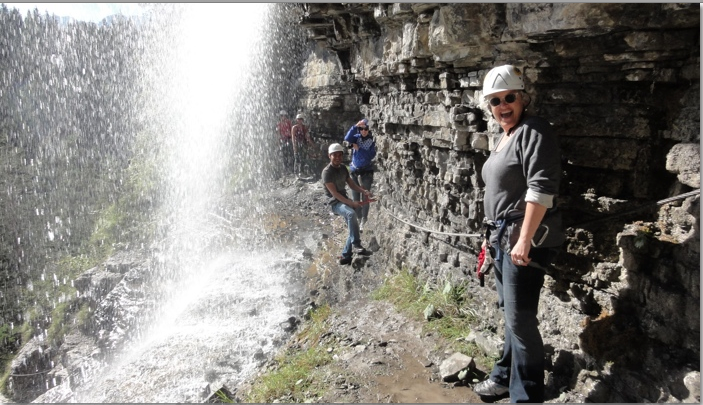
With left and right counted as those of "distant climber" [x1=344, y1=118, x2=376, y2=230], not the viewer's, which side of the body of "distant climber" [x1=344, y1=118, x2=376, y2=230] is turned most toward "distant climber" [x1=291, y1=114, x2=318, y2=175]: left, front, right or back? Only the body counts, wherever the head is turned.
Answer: back

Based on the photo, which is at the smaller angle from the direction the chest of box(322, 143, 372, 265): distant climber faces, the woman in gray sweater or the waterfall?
the woman in gray sweater

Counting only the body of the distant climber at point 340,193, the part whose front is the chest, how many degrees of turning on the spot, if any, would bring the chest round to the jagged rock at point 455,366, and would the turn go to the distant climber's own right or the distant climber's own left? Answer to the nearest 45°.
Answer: approximately 45° to the distant climber's own right

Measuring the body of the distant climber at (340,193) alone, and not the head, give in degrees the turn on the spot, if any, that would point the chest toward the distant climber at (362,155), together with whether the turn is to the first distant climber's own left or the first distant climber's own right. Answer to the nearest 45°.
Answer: approximately 135° to the first distant climber's own left

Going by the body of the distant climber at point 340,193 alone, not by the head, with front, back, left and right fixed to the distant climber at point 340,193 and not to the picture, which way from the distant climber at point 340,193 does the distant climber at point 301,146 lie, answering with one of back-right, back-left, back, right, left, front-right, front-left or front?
back-left

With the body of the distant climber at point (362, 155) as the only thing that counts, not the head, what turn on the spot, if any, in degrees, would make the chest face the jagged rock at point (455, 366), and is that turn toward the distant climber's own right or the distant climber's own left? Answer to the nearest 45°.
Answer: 0° — they already face it

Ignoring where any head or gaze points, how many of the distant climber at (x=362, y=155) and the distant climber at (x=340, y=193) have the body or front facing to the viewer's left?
0

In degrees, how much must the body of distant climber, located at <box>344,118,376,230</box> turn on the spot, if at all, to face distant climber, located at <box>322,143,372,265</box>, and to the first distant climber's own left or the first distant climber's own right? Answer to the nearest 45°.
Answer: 0° — they already face them

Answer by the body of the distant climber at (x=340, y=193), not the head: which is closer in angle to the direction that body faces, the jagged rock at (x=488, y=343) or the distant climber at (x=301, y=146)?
the jagged rock

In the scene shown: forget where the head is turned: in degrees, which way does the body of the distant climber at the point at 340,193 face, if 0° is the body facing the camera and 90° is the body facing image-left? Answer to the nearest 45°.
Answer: approximately 315°

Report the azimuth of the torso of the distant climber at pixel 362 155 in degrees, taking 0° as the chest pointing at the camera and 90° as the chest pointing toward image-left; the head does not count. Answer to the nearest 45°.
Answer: approximately 0°

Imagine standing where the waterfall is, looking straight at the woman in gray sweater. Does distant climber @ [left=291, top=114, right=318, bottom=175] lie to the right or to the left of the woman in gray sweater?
left

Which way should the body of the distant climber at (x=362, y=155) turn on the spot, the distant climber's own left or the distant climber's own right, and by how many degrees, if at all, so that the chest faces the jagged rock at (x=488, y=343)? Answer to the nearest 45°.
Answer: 0° — they already face it
